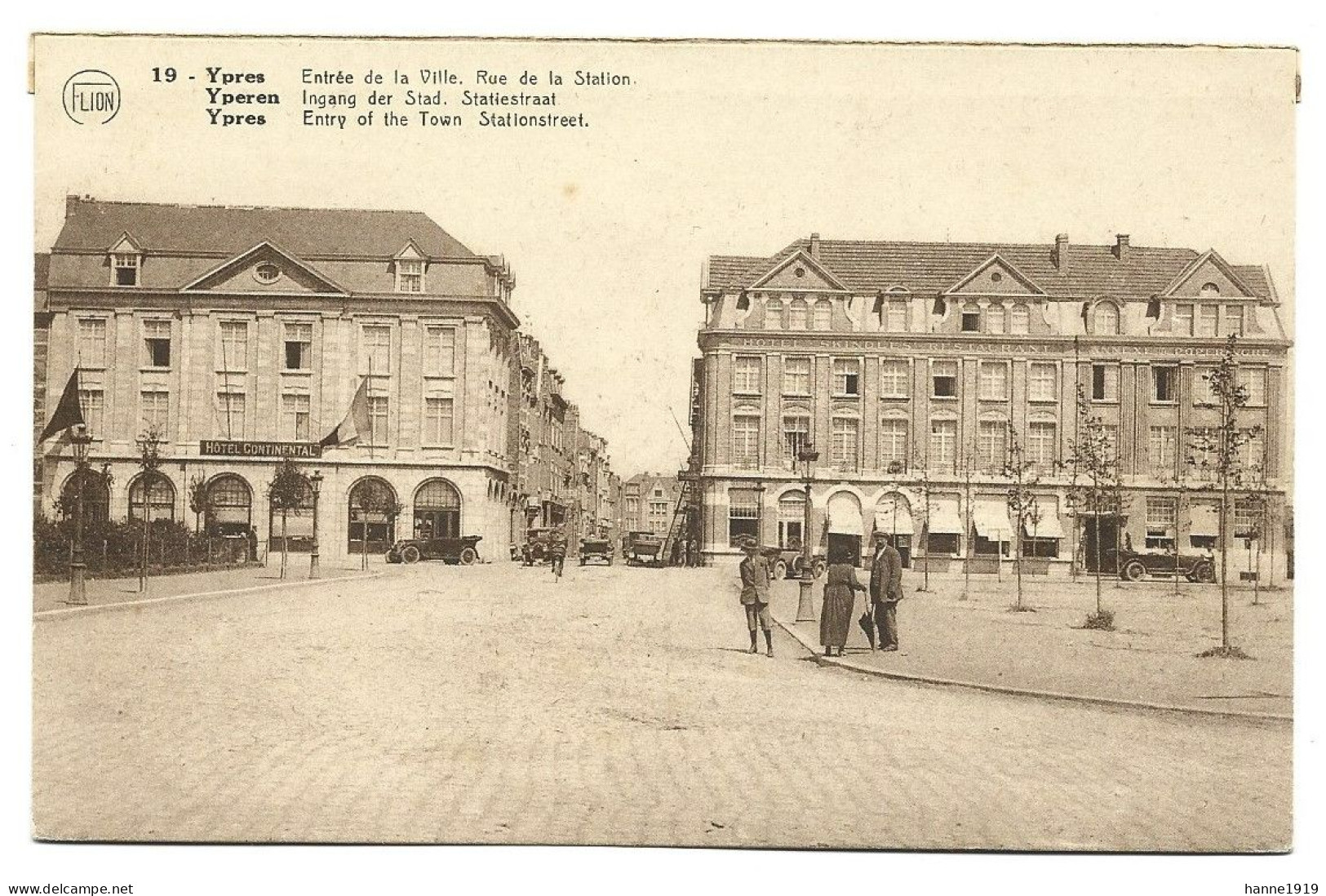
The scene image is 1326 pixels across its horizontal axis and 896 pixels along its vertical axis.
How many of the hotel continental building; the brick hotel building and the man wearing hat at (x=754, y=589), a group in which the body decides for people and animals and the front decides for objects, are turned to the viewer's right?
0

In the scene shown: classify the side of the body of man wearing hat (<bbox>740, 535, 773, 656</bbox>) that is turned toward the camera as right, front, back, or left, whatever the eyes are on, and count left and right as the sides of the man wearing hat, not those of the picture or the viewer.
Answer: front

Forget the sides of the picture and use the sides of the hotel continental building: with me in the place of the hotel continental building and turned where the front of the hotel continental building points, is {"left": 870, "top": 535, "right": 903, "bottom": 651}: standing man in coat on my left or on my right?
on my left

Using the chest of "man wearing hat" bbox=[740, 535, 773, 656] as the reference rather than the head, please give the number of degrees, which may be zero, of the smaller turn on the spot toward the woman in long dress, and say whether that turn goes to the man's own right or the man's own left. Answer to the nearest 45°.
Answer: approximately 90° to the man's own left

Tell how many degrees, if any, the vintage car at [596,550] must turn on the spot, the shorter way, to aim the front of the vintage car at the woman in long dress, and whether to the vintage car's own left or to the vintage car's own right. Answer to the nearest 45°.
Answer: approximately 45° to the vintage car's own left

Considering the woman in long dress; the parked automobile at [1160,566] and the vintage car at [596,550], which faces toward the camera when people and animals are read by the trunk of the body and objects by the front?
the vintage car

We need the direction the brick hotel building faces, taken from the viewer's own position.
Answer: facing the viewer

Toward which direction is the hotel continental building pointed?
toward the camera
